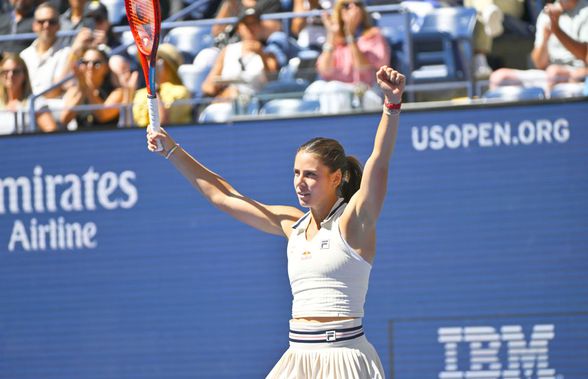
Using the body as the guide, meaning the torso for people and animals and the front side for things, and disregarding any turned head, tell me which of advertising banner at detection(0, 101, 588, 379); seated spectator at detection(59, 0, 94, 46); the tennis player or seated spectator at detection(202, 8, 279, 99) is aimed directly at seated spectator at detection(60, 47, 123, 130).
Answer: seated spectator at detection(59, 0, 94, 46)

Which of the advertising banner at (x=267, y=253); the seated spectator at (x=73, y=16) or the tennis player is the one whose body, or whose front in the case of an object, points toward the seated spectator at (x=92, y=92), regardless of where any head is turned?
the seated spectator at (x=73, y=16)

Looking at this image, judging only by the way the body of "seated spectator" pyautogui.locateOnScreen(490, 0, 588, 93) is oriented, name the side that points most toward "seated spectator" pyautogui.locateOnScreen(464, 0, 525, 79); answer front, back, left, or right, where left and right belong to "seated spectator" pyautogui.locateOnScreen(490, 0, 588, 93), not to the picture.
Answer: right

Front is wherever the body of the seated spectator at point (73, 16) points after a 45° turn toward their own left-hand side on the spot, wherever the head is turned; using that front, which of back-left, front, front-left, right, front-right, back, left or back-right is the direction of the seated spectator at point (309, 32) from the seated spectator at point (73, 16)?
front

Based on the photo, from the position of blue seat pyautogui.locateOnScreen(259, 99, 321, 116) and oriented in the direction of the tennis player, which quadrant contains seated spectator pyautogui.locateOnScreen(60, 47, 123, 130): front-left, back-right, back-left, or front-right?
back-right

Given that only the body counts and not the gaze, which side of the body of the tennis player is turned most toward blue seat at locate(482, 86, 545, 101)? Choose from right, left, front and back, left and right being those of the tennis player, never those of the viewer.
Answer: back

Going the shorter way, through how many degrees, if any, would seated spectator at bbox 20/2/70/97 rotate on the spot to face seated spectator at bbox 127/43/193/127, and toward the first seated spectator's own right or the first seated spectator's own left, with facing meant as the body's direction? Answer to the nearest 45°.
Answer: approximately 45° to the first seated spectator's own left

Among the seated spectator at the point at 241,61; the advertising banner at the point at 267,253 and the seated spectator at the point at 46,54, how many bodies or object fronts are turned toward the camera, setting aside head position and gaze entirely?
3

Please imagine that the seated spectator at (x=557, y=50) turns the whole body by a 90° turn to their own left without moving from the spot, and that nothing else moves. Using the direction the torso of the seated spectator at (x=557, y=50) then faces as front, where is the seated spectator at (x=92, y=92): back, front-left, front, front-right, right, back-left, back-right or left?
back-right

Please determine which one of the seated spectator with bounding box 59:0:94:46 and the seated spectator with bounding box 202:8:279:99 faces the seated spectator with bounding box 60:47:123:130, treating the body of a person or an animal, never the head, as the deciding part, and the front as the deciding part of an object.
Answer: the seated spectator with bounding box 59:0:94:46

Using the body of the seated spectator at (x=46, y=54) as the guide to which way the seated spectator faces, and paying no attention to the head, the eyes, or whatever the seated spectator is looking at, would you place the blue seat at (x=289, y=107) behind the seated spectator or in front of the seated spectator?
in front
